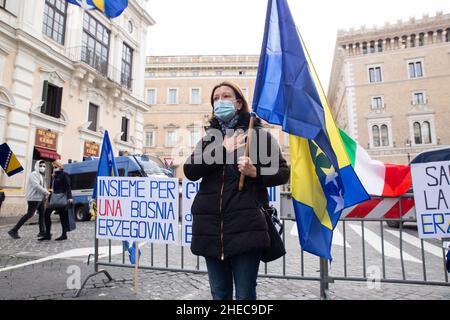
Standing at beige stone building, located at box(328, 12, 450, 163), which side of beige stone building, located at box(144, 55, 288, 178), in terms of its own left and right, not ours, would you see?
left

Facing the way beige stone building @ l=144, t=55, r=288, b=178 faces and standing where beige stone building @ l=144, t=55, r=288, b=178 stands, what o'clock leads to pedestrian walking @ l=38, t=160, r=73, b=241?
The pedestrian walking is roughly at 12 o'clock from the beige stone building.

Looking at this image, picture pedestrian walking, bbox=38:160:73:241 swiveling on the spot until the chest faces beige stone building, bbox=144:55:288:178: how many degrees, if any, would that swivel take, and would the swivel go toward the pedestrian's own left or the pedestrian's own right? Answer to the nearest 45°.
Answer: approximately 180°

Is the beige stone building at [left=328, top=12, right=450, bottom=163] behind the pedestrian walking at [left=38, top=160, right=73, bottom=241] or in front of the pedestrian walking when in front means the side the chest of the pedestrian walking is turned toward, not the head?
behind

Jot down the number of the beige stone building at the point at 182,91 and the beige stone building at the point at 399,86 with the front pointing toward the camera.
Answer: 2

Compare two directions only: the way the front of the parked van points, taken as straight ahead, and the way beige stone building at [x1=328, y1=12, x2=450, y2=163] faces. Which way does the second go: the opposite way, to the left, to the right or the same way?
to the right

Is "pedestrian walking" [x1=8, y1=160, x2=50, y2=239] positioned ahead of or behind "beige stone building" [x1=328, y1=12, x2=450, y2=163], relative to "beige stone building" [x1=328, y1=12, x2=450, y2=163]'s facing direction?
ahead

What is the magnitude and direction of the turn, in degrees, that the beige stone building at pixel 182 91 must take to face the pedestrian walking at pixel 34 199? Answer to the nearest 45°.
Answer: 0° — it already faces them

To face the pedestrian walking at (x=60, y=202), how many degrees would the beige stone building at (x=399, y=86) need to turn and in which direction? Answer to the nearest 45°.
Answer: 0° — it already faces them

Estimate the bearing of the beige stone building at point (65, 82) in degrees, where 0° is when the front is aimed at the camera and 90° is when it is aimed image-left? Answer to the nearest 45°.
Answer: approximately 315°
